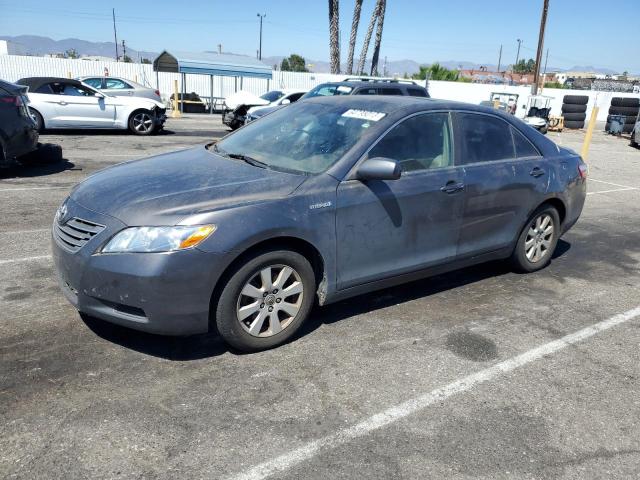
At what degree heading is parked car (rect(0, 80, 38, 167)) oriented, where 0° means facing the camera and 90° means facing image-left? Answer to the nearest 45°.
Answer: approximately 135°

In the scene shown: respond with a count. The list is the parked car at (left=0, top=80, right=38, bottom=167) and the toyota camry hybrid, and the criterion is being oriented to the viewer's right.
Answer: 0

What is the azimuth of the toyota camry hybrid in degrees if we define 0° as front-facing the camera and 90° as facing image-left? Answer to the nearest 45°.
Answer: approximately 45°

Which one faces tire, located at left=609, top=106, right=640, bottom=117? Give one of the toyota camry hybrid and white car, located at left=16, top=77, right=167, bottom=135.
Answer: the white car

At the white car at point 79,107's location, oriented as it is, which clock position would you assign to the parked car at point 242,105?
The parked car is roughly at 11 o'clock from the white car.

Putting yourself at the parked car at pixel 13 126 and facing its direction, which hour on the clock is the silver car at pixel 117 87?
The silver car is roughly at 2 o'clock from the parked car.

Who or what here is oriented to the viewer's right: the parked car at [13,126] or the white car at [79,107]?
the white car

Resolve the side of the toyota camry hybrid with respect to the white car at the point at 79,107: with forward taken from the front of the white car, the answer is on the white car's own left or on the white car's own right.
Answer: on the white car's own right

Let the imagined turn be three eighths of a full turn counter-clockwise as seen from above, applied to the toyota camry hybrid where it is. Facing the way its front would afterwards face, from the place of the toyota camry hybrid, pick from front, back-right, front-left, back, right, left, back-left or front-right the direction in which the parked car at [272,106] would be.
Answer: left

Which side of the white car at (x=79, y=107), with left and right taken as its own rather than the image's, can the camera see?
right

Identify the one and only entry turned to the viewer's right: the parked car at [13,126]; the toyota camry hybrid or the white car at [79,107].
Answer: the white car

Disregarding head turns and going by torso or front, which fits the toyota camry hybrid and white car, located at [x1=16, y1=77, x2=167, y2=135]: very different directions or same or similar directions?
very different directions

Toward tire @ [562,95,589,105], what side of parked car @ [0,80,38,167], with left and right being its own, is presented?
right
